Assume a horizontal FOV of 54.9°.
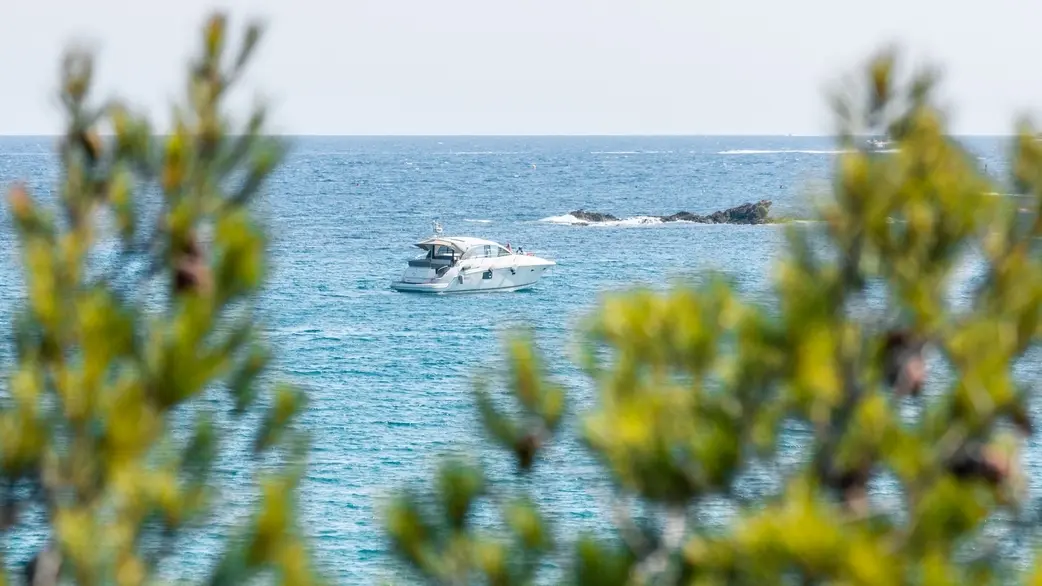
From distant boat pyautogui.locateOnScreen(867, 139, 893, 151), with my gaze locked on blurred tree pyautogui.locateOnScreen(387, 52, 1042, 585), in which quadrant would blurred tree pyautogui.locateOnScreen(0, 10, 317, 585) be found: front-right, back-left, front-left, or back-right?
front-right
